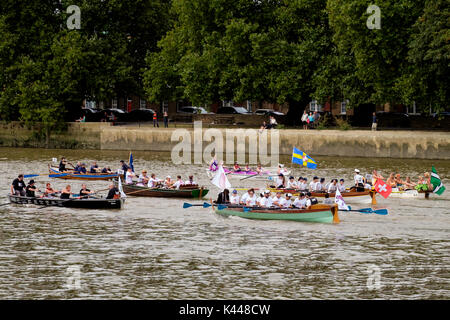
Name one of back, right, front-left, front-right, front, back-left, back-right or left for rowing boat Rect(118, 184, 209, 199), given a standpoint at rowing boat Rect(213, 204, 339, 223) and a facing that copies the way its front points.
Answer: front-right

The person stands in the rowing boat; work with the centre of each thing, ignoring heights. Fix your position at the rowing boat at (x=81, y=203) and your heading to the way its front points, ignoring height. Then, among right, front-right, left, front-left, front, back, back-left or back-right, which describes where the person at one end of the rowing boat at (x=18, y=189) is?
front-right

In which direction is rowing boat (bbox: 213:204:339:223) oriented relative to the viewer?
to the viewer's left

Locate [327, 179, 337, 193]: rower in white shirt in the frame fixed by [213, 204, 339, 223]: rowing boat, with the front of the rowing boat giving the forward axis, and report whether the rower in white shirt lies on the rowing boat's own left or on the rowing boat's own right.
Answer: on the rowing boat's own right

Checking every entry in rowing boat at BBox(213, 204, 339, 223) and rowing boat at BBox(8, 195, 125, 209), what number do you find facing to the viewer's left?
2

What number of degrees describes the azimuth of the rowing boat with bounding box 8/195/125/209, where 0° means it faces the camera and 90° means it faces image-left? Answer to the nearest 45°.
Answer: approximately 90°

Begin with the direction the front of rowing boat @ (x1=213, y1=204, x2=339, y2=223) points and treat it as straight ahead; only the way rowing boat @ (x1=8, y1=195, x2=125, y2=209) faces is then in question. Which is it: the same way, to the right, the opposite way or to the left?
the same way

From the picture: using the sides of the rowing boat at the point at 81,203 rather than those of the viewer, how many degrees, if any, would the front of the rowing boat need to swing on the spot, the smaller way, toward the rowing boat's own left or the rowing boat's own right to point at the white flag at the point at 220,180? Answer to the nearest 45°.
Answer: approximately 180°

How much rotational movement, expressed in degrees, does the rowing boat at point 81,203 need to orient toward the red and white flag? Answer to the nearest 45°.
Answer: approximately 180°

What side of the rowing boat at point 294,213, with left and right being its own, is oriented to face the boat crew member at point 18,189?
front
